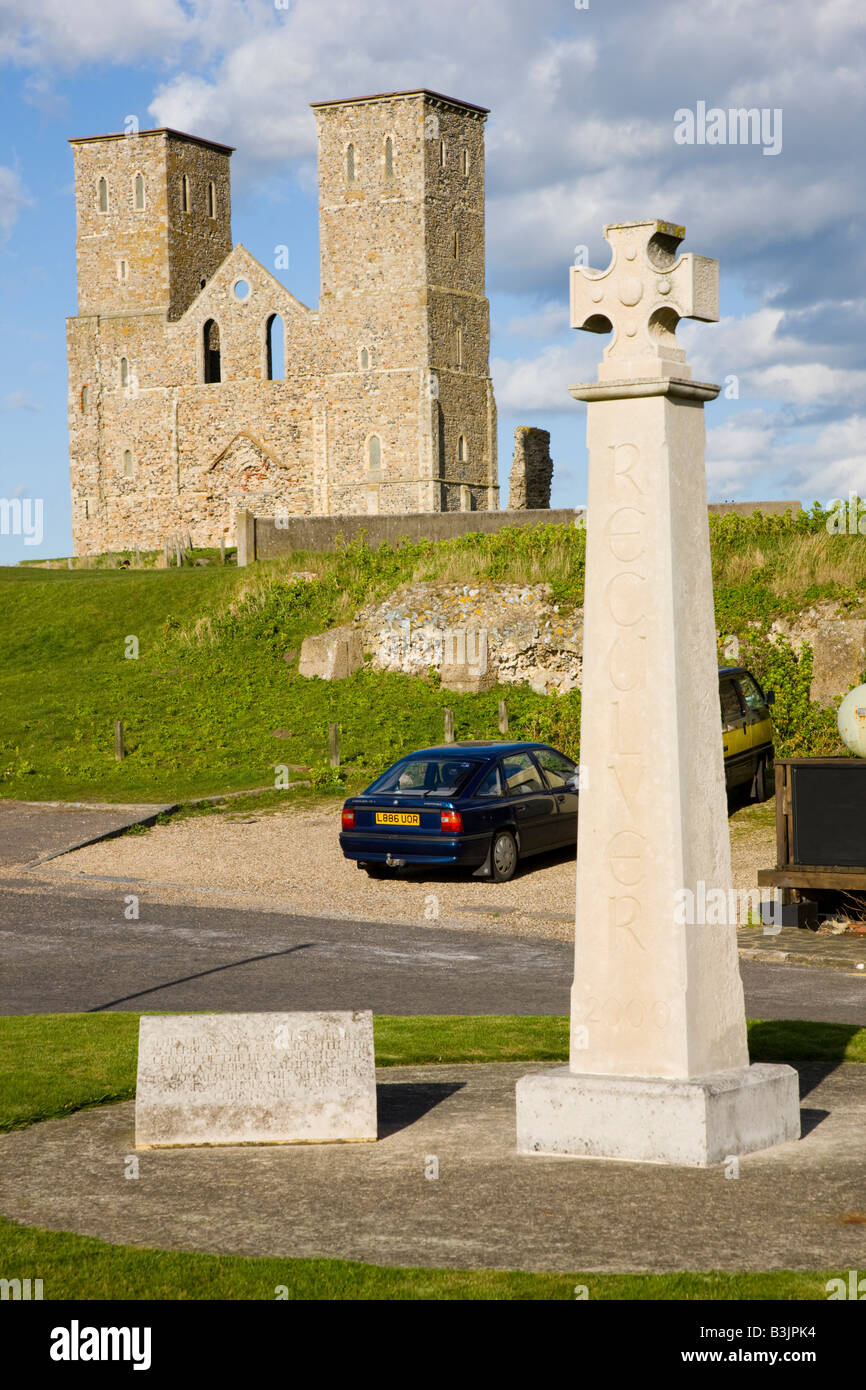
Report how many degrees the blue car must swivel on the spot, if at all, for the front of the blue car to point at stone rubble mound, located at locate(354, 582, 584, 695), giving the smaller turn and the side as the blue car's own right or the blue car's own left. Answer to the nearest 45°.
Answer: approximately 45° to the blue car's own left

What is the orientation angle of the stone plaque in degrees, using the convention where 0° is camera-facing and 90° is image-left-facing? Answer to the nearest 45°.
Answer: approximately 0°

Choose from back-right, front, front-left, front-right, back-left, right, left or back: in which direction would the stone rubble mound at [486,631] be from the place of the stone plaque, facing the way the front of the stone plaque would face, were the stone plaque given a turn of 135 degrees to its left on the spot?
front-left

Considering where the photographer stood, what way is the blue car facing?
facing away from the viewer and to the right of the viewer

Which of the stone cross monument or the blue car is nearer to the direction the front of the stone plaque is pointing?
the stone cross monument

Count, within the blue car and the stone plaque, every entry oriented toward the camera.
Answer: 1

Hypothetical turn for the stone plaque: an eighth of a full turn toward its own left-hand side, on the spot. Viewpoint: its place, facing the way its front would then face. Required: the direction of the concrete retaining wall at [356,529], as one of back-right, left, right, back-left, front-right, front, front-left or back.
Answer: back-left

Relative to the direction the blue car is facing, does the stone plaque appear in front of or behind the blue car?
behind

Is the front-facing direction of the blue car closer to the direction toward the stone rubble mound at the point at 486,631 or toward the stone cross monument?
the stone rubble mound

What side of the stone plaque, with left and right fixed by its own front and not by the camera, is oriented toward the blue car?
back
